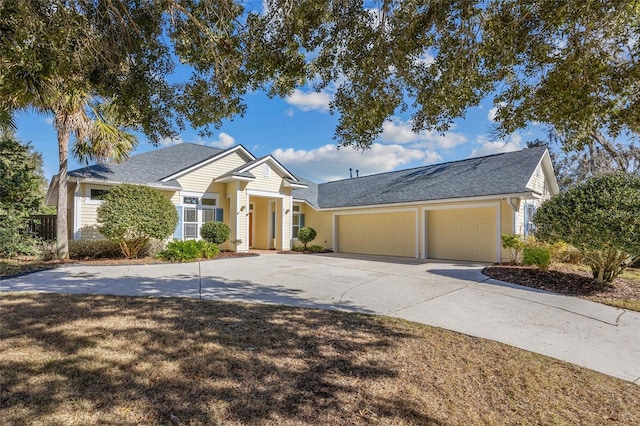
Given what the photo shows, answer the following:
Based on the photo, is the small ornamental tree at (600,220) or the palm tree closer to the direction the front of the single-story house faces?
the small ornamental tree

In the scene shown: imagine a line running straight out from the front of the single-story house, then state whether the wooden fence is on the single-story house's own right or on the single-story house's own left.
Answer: on the single-story house's own right

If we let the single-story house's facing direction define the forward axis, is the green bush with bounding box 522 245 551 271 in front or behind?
in front

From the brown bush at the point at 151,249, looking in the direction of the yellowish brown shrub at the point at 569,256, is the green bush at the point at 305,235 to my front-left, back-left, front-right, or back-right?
front-left

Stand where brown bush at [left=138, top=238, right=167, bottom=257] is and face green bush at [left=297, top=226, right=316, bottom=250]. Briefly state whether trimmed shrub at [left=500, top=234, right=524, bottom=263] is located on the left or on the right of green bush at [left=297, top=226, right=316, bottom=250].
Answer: right

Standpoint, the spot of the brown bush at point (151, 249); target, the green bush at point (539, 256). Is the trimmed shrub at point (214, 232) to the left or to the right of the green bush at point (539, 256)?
left

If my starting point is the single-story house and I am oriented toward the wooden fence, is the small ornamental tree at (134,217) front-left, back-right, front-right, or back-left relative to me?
front-left

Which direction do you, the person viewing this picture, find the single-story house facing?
facing the viewer and to the right of the viewer

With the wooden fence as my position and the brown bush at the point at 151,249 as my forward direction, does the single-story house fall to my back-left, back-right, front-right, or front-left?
front-left
